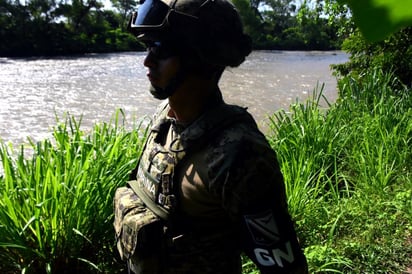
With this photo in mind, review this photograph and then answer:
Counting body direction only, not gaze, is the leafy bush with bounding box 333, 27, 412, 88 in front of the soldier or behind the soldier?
behind

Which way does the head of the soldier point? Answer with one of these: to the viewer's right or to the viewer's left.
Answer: to the viewer's left

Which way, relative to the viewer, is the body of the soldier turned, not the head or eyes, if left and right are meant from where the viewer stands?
facing the viewer and to the left of the viewer
